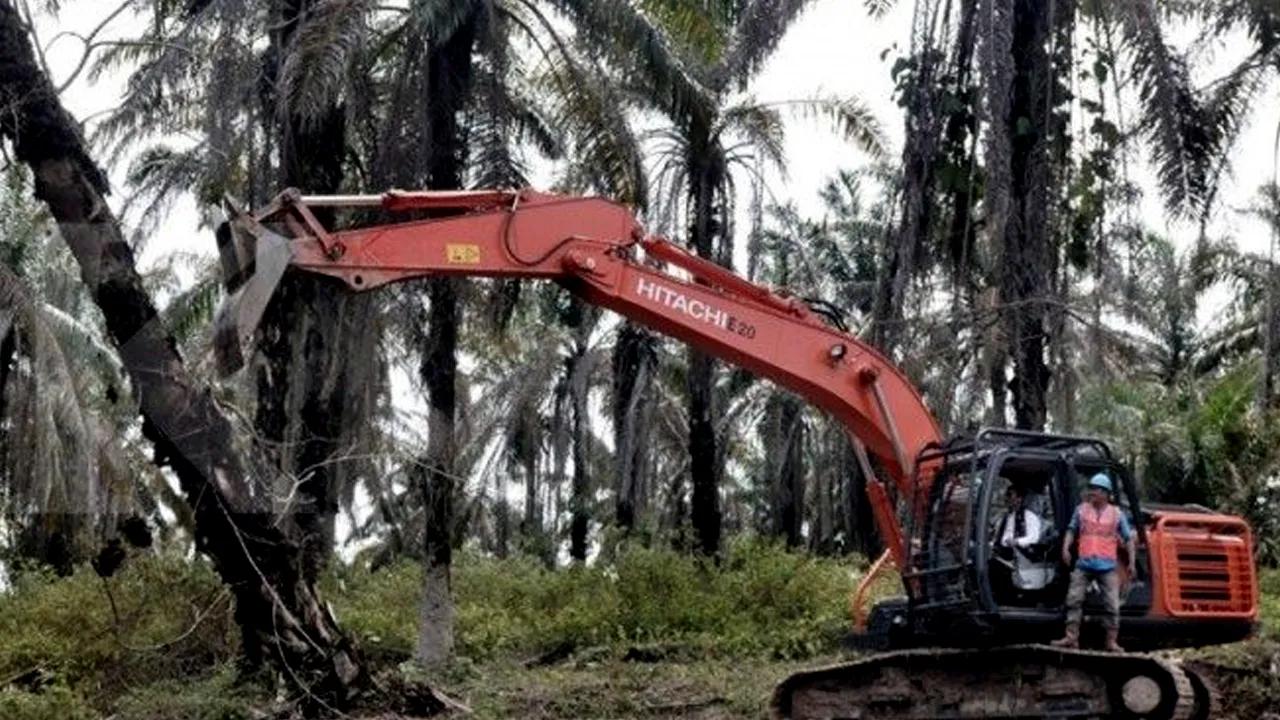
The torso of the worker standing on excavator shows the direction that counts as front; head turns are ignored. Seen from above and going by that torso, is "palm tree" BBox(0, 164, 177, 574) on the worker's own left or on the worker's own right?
on the worker's own right

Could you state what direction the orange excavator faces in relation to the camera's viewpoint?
facing to the left of the viewer

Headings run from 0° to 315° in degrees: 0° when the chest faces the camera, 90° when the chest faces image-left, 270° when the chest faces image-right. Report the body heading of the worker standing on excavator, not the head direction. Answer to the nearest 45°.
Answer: approximately 0°

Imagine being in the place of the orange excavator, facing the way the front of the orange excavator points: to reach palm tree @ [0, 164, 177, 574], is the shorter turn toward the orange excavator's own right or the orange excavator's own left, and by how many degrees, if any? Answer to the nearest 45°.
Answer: approximately 45° to the orange excavator's own right
